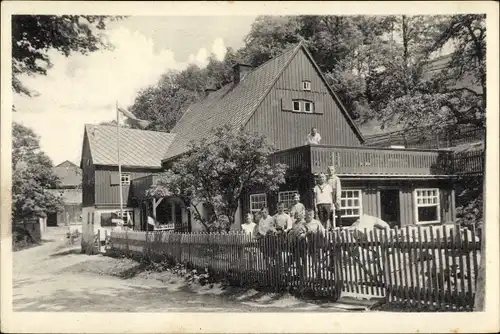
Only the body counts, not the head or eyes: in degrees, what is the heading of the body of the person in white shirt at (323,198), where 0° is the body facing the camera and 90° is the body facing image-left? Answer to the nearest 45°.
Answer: approximately 0°

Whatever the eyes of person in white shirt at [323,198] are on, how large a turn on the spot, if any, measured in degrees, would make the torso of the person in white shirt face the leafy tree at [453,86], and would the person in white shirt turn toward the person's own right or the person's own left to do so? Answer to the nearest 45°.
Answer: approximately 135° to the person's own left
